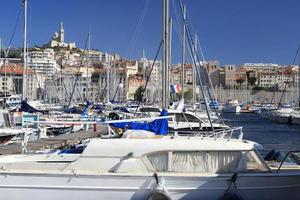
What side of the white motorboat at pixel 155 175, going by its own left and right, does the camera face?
right

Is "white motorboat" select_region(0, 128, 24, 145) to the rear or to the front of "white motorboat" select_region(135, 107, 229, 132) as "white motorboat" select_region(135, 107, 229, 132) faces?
to the rear

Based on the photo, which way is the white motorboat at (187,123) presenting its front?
to the viewer's right
